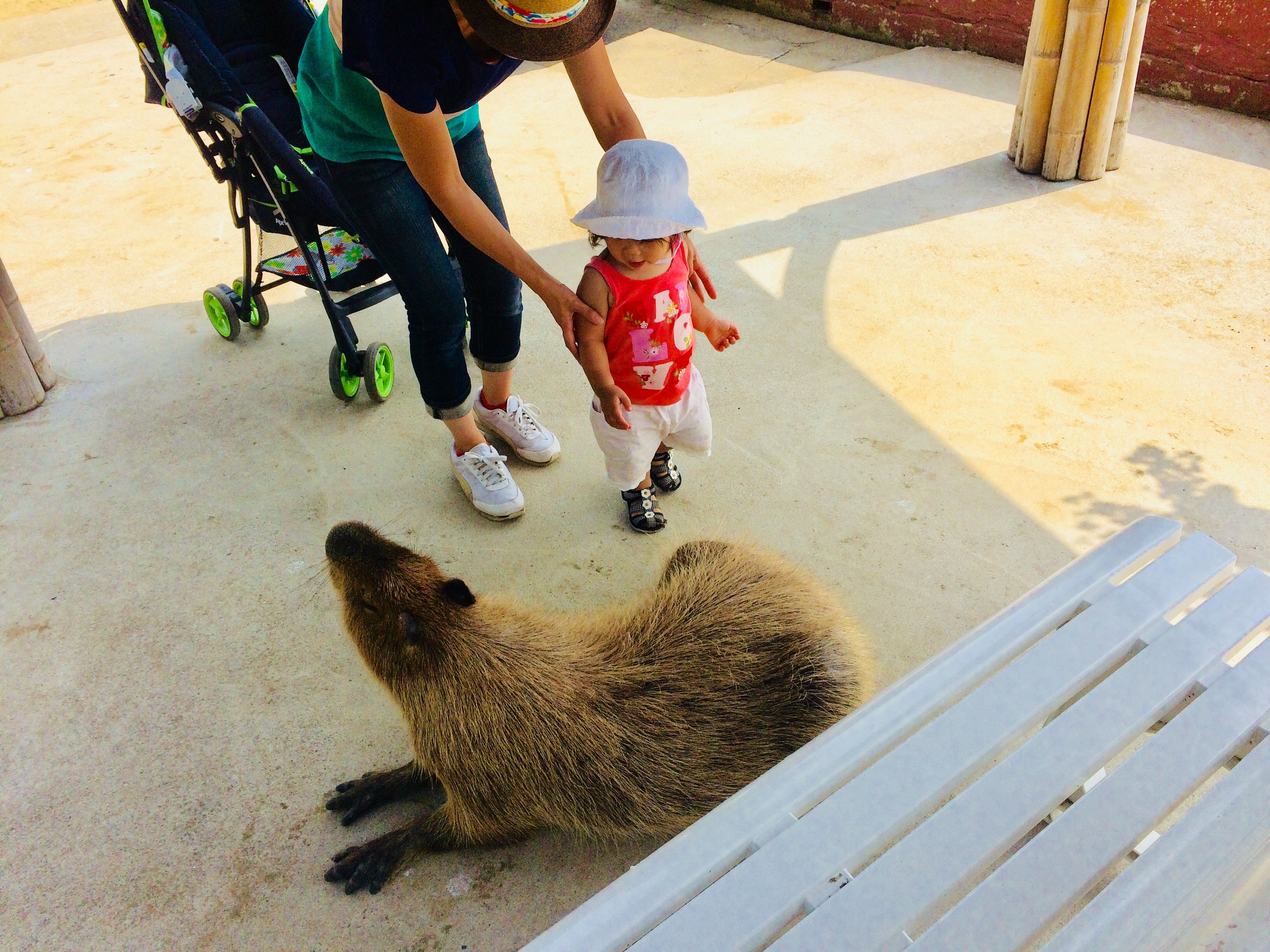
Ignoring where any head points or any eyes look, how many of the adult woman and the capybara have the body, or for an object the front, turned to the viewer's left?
1

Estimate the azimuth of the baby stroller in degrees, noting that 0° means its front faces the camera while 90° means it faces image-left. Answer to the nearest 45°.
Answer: approximately 315°

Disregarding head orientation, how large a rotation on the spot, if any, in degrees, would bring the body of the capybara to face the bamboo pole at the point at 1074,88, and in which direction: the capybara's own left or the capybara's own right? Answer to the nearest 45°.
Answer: approximately 135° to the capybara's own right

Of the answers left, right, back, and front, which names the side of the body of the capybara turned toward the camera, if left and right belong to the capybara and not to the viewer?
left

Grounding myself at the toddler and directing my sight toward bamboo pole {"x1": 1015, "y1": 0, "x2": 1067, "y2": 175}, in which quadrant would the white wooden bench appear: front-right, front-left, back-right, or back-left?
back-right

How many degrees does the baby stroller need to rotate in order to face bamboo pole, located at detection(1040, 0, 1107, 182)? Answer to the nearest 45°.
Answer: approximately 45° to its left
